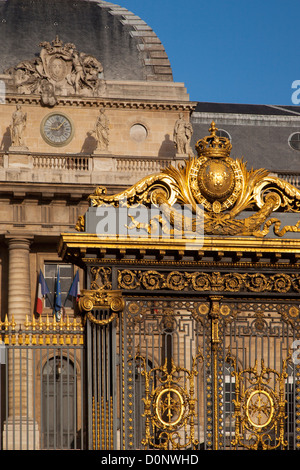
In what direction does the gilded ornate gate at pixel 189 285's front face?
toward the camera

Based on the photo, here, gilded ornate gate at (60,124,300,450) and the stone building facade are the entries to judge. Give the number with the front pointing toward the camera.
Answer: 2

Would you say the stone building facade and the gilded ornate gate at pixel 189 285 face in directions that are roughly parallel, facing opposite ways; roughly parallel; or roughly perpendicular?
roughly parallel

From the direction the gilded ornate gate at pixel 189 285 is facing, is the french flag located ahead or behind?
behind

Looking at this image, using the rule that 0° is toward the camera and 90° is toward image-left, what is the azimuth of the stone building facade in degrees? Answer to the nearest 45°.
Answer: approximately 0°

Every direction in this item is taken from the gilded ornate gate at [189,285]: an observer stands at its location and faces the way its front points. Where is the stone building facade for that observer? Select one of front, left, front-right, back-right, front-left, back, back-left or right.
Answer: back

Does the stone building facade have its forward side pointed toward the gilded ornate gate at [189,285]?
yes
